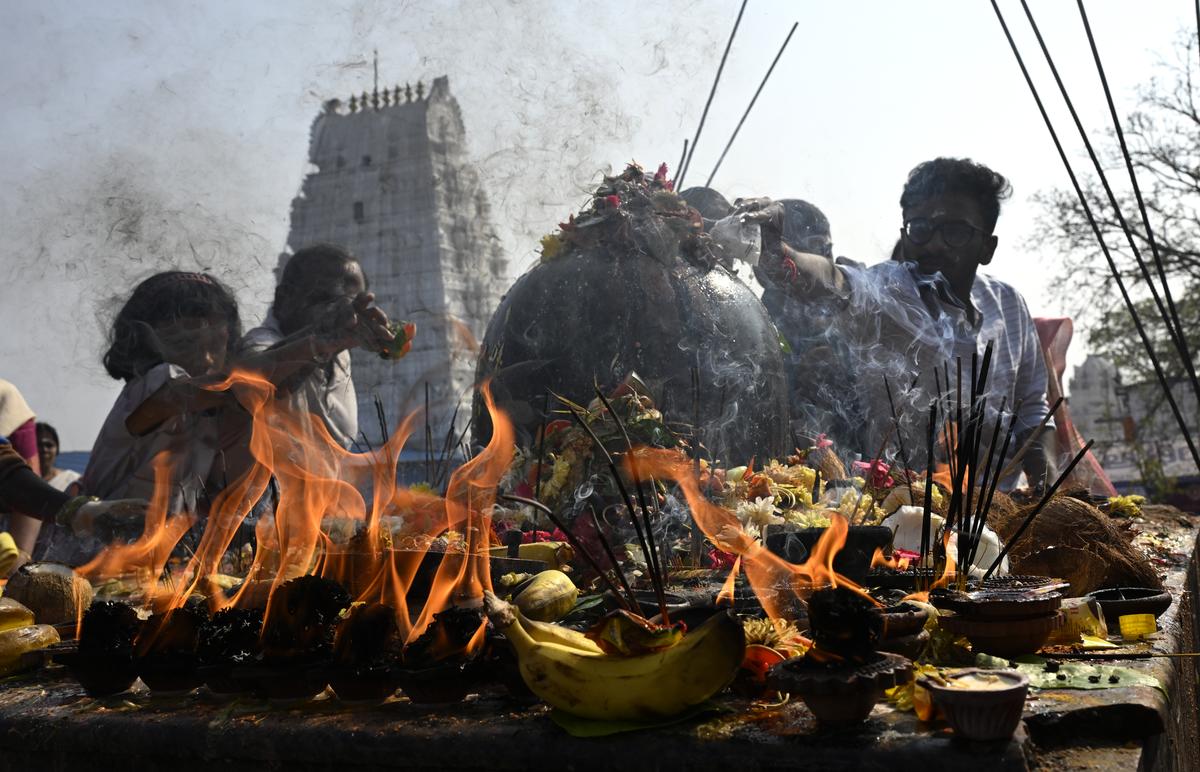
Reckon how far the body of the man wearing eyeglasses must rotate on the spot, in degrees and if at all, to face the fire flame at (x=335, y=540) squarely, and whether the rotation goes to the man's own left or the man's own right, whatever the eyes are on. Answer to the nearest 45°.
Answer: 0° — they already face it

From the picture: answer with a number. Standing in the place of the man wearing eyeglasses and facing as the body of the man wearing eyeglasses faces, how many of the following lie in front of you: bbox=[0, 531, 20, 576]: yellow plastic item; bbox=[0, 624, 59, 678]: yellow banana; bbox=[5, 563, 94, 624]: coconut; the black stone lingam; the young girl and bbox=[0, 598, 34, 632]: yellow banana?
6

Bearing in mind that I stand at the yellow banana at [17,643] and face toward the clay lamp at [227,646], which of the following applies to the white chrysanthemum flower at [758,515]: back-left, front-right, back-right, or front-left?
front-left

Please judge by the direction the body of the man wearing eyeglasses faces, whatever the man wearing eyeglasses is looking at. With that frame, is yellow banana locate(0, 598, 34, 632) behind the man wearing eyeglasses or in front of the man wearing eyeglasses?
in front

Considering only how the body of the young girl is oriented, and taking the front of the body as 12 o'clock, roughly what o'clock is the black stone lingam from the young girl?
The black stone lingam is roughly at 11 o'clock from the young girl.

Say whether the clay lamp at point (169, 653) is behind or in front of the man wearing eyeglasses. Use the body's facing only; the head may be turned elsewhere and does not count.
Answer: in front

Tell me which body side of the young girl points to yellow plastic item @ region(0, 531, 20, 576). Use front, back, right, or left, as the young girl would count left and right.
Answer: right

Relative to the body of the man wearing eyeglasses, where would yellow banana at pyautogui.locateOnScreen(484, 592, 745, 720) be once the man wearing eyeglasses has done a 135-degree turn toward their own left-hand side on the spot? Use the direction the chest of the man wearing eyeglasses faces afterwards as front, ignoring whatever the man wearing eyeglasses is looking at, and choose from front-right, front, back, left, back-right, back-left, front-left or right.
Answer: right

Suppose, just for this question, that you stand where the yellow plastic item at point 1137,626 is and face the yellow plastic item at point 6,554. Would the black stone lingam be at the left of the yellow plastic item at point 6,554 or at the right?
right

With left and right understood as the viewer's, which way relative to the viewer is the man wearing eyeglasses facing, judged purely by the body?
facing the viewer and to the left of the viewer

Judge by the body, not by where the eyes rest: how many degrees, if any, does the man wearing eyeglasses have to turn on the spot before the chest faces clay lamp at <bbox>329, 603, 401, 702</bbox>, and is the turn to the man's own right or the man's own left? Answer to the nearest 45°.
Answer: approximately 45° to the man's own left

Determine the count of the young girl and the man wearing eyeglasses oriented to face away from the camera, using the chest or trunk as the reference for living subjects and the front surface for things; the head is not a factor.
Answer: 0

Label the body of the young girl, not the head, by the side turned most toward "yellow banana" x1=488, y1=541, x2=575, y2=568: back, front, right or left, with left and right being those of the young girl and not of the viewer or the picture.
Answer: front
